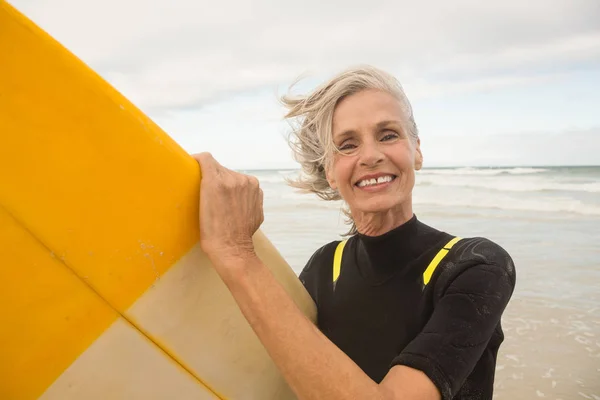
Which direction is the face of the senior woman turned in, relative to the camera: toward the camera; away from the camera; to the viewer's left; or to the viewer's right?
toward the camera
